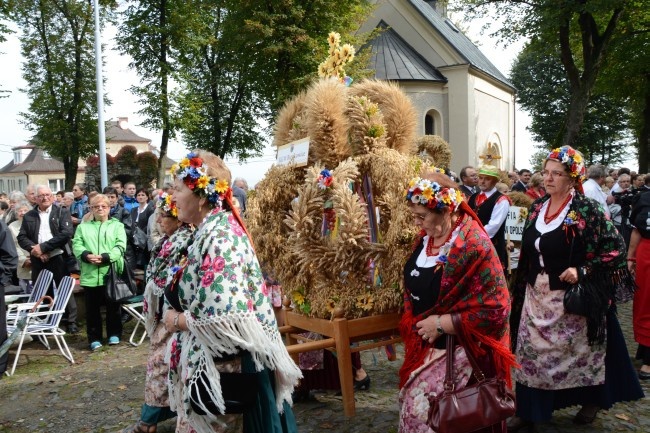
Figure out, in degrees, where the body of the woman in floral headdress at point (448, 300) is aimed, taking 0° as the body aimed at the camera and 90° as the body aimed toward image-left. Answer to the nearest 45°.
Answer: approximately 45°

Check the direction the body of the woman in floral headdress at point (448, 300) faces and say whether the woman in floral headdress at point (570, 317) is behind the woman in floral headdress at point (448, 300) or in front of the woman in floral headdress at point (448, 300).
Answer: behind

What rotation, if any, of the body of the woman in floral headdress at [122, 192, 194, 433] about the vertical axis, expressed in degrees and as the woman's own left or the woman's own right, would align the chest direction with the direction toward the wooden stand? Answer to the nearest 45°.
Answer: approximately 135° to the woman's own left

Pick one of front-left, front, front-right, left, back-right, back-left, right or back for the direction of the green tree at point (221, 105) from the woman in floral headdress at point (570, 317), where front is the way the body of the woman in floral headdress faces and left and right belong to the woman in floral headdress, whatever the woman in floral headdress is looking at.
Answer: right

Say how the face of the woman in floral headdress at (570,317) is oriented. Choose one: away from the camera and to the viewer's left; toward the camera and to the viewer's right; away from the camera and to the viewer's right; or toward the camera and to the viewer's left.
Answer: toward the camera and to the viewer's left

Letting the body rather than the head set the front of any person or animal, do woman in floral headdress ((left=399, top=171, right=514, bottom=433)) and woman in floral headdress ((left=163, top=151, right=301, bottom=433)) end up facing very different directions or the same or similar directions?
same or similar directions

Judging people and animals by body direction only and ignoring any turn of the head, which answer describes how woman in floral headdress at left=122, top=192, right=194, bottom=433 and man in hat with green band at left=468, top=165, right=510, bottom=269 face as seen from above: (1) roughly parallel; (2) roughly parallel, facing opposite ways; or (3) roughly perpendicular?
roughly parallel

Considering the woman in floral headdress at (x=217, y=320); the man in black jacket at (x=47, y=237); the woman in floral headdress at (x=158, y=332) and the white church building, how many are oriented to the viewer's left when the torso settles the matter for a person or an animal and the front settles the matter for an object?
2

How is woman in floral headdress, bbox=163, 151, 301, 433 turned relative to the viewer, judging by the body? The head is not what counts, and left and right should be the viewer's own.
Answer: facing to the left of the viewer

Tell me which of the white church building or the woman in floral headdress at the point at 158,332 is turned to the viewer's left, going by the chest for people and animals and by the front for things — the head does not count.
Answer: the woman in floral headdress

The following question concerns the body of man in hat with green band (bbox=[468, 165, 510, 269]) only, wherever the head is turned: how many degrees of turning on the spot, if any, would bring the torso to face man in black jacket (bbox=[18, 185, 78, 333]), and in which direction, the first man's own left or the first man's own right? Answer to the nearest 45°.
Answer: approximately 45° to the first man's own right

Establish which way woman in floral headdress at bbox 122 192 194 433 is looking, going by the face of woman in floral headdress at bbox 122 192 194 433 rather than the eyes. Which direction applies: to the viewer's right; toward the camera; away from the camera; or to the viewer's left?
to the viewer's left

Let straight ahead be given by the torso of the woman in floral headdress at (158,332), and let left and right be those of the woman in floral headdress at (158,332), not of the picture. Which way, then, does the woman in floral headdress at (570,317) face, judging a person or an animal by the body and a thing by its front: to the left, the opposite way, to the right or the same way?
the same way
